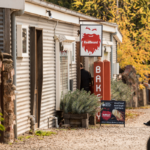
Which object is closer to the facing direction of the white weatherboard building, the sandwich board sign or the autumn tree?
the sandwich board sign

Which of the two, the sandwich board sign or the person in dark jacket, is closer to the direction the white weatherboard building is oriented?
the sandwich board sign

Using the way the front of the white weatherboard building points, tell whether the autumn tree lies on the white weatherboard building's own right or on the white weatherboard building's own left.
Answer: on the white weatherboard building's own left

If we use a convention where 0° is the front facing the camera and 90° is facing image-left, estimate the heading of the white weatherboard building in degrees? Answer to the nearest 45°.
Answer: approximately 315°

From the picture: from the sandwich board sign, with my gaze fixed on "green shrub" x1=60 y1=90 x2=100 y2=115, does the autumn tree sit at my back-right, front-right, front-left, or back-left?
back-right
